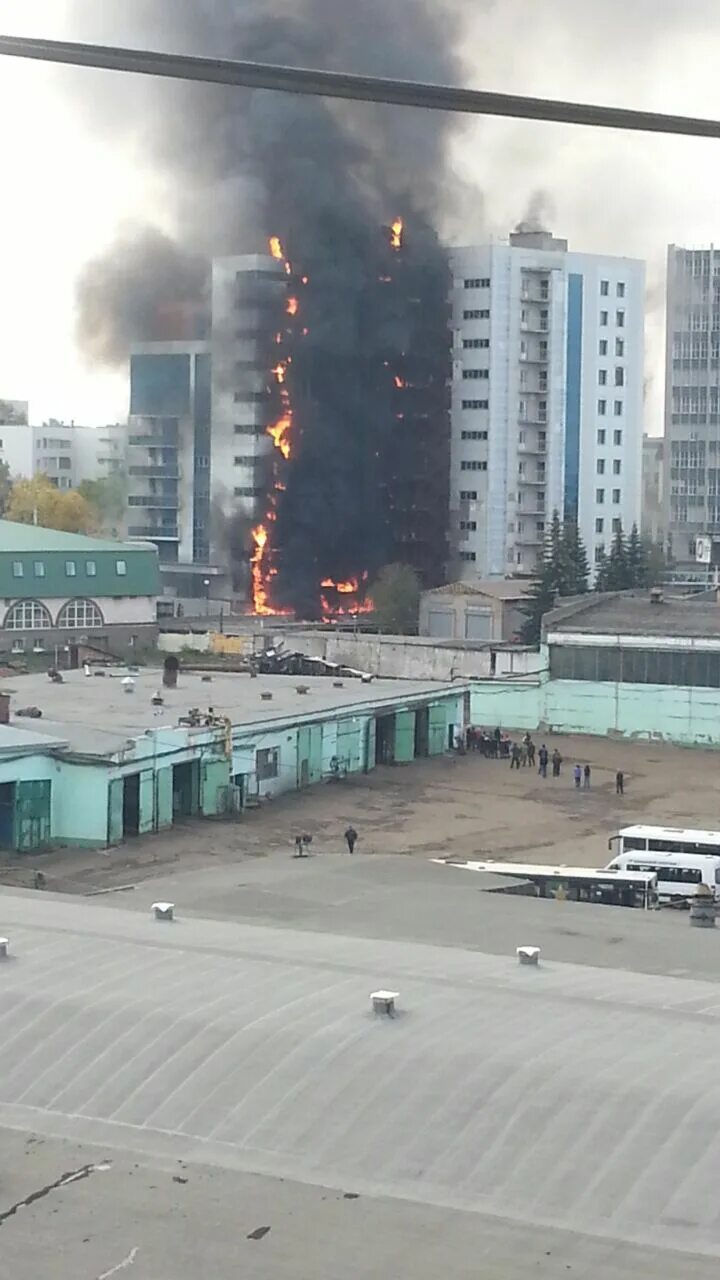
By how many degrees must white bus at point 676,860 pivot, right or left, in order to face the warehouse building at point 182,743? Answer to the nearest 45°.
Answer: approximately 45° to its right

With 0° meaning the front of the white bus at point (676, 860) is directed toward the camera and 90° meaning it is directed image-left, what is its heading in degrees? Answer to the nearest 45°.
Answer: approximately 90°

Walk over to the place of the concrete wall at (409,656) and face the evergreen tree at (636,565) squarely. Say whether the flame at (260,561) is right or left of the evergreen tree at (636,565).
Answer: left

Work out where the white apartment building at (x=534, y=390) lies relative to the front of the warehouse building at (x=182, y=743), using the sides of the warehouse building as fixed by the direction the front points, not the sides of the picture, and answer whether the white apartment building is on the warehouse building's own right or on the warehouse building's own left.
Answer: on the warehouse building's own left

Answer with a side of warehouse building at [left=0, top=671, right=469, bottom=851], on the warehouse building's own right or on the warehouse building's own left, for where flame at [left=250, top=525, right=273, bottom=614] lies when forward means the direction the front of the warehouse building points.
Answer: on the warehouse building's own left

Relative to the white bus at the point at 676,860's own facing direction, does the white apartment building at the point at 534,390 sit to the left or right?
on its right

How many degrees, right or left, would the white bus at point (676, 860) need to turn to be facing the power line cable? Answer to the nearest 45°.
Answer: approximately 90° to its left

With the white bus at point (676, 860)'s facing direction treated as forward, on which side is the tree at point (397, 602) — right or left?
on its right

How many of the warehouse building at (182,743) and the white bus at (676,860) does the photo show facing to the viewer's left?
1

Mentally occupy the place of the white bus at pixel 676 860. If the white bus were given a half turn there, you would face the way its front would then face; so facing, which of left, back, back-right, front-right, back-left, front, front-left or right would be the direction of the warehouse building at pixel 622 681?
left

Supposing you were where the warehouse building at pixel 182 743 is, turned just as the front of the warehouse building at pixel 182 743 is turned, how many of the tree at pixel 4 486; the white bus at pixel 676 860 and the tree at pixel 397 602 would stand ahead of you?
1

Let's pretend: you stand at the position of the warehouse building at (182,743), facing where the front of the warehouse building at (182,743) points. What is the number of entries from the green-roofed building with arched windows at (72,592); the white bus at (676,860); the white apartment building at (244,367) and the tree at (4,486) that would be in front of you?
1

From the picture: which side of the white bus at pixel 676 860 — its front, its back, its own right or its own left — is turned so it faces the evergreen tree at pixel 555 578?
right

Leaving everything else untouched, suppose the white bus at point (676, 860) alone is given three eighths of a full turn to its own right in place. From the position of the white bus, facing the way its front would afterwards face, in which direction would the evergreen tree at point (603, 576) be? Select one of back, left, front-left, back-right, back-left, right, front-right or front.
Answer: front-left

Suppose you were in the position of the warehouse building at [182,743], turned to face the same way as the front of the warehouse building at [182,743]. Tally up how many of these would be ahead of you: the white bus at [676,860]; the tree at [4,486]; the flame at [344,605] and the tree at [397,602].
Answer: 1

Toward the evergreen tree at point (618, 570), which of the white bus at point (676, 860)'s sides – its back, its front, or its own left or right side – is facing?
right

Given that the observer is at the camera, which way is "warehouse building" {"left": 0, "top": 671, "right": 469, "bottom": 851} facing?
facing the viewer and to the right of the viewer
